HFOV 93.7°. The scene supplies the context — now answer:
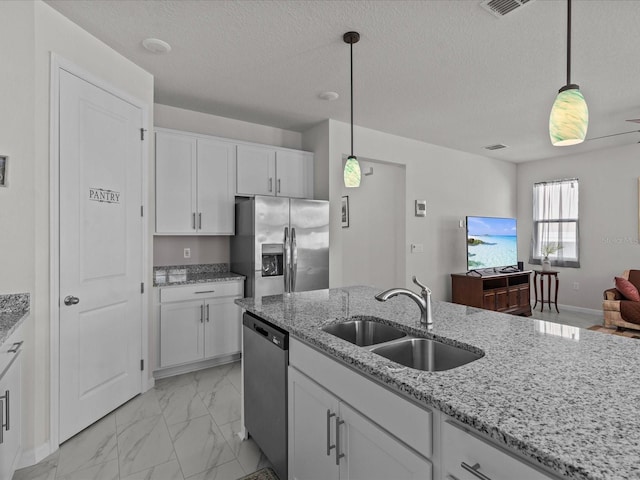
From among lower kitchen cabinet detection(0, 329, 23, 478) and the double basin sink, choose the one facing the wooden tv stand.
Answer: the lower kitchen cabinet

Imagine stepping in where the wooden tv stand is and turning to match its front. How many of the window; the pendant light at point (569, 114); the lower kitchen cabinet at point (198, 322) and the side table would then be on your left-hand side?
2

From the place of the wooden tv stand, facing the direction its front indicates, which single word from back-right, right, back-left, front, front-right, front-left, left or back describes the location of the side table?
left

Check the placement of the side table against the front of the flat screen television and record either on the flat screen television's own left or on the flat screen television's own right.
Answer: on the flat screen television's own left

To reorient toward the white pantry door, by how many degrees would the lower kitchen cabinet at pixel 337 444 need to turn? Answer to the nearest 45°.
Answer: approximately 90° to its right

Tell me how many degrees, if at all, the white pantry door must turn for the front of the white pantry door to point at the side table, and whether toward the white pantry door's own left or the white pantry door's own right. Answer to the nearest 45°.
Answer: approximately 45° to the white pantry door's own left

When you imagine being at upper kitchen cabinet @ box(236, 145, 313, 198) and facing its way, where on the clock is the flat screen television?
The flat screen television is roughly at 10 o'clock from the upper kitchen cabinet.

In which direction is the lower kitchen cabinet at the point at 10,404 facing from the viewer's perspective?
to the viewer's right

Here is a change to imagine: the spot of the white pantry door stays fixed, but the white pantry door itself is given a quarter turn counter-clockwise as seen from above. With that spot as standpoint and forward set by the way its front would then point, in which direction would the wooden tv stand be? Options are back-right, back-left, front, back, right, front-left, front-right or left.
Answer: front-right

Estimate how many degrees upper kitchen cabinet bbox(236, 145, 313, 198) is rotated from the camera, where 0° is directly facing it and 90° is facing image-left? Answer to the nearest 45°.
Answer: approximately 315°

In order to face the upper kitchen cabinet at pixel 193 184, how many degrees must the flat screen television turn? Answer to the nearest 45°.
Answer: approximately 90° to its right

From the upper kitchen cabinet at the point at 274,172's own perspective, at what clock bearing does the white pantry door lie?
The white pantry door is roughly at 3 o'clock from the upper kitchen cabinet.
